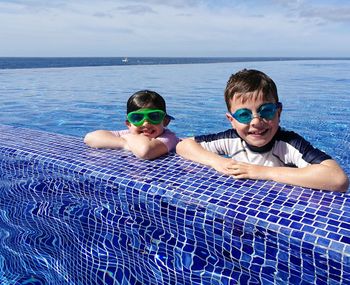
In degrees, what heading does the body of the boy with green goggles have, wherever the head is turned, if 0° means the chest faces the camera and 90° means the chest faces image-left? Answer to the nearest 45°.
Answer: approximately 0°

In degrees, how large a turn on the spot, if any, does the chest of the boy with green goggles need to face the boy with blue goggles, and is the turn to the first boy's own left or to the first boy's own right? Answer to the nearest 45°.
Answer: approximately 45° to the first boy's own left

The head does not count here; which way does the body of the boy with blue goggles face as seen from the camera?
toward the camera

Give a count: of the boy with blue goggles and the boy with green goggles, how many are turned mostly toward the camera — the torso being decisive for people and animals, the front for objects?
2

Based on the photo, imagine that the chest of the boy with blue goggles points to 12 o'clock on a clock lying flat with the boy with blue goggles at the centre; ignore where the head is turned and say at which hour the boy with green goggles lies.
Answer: The boy with green goggles is roughly at 4 o'clock from the boy with blue goggles.
